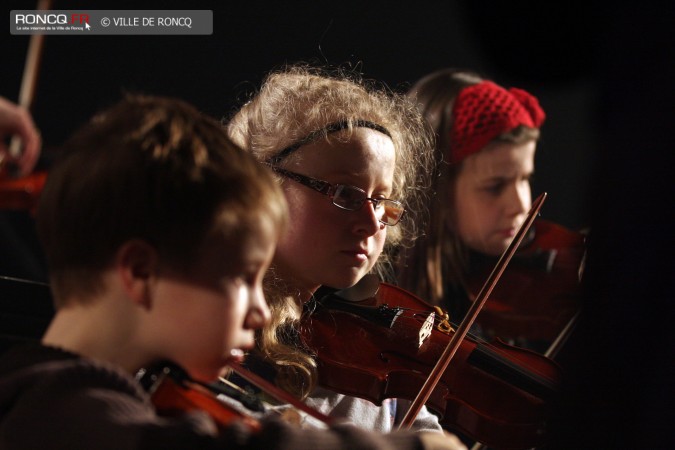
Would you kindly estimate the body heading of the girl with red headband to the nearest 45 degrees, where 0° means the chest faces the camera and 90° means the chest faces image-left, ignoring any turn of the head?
approximately 315°

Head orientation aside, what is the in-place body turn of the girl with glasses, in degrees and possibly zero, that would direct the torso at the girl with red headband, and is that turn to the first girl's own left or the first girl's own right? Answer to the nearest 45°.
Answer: approximately 90° to the first girl's own left

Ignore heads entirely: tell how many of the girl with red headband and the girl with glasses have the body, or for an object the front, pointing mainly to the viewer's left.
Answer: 0

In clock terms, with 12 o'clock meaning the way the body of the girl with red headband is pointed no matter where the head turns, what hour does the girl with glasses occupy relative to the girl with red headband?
The girl with glasses is roughly at 2 o'clock from the girl with red headband.

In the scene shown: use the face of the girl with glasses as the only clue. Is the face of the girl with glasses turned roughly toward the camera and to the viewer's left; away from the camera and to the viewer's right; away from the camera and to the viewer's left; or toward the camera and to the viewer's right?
toward the camera and to the viewer's right

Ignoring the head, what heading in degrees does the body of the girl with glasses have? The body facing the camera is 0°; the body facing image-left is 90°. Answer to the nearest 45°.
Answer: approximately 315°
